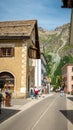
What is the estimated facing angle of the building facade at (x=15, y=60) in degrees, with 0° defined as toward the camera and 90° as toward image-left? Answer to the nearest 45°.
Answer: approximately 0°
